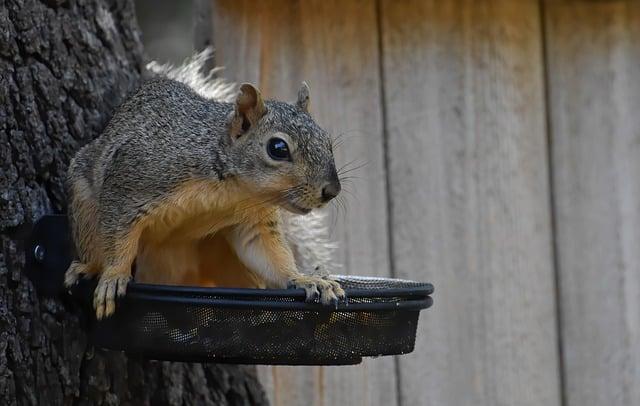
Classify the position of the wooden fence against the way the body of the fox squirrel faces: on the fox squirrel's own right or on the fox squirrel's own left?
on the fox squirrel's own left

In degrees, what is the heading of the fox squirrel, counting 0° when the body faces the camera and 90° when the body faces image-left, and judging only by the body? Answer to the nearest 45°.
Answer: approximately 315°
